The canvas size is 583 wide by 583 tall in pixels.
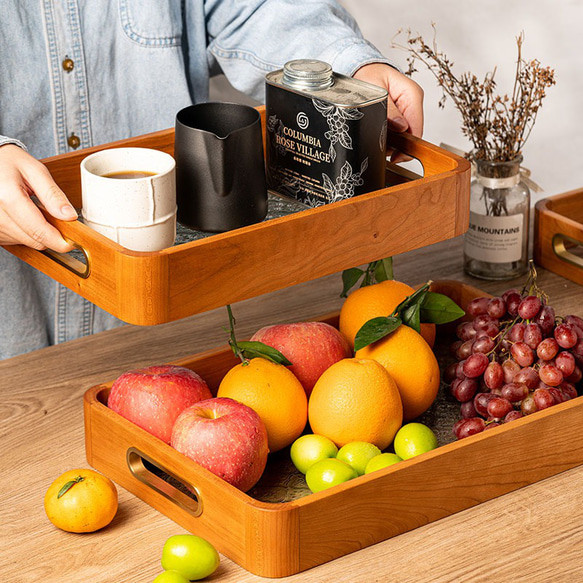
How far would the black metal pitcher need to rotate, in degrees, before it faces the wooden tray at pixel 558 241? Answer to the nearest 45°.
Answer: approximately 135° to its left
